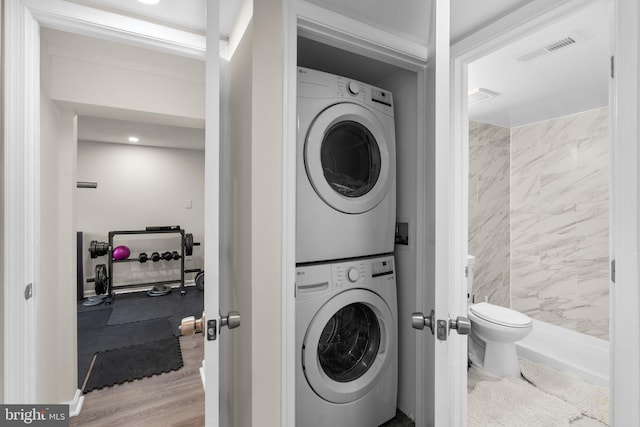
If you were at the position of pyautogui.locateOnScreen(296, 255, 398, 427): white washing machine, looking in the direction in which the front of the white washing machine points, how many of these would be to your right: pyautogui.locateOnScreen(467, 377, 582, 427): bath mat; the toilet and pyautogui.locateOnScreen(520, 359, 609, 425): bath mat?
0

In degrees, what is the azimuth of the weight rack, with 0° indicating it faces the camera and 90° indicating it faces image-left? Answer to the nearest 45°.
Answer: approximately 315°

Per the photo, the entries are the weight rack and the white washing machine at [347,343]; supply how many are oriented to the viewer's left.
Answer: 0

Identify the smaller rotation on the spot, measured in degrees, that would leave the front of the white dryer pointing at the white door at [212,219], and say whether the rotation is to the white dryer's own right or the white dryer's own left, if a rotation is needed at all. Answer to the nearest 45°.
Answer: approximately 90° to the white dryer's own right

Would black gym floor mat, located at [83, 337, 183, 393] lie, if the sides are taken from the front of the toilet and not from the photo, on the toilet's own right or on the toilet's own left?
on the toilet's own right

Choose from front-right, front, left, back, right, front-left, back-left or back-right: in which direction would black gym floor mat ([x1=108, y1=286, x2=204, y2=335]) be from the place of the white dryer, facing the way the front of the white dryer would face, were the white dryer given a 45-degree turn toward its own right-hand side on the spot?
back-right

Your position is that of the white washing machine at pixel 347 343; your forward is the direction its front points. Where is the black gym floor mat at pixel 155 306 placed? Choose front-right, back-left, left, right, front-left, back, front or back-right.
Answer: back

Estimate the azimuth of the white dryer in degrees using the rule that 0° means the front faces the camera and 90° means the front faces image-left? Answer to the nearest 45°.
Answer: approximately 315°

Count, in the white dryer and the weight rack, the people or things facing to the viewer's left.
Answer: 0

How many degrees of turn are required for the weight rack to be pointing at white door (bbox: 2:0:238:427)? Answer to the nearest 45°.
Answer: approximately 45° to its right

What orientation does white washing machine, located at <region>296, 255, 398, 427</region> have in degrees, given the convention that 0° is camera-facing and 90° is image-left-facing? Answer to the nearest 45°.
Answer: approximately 315°
